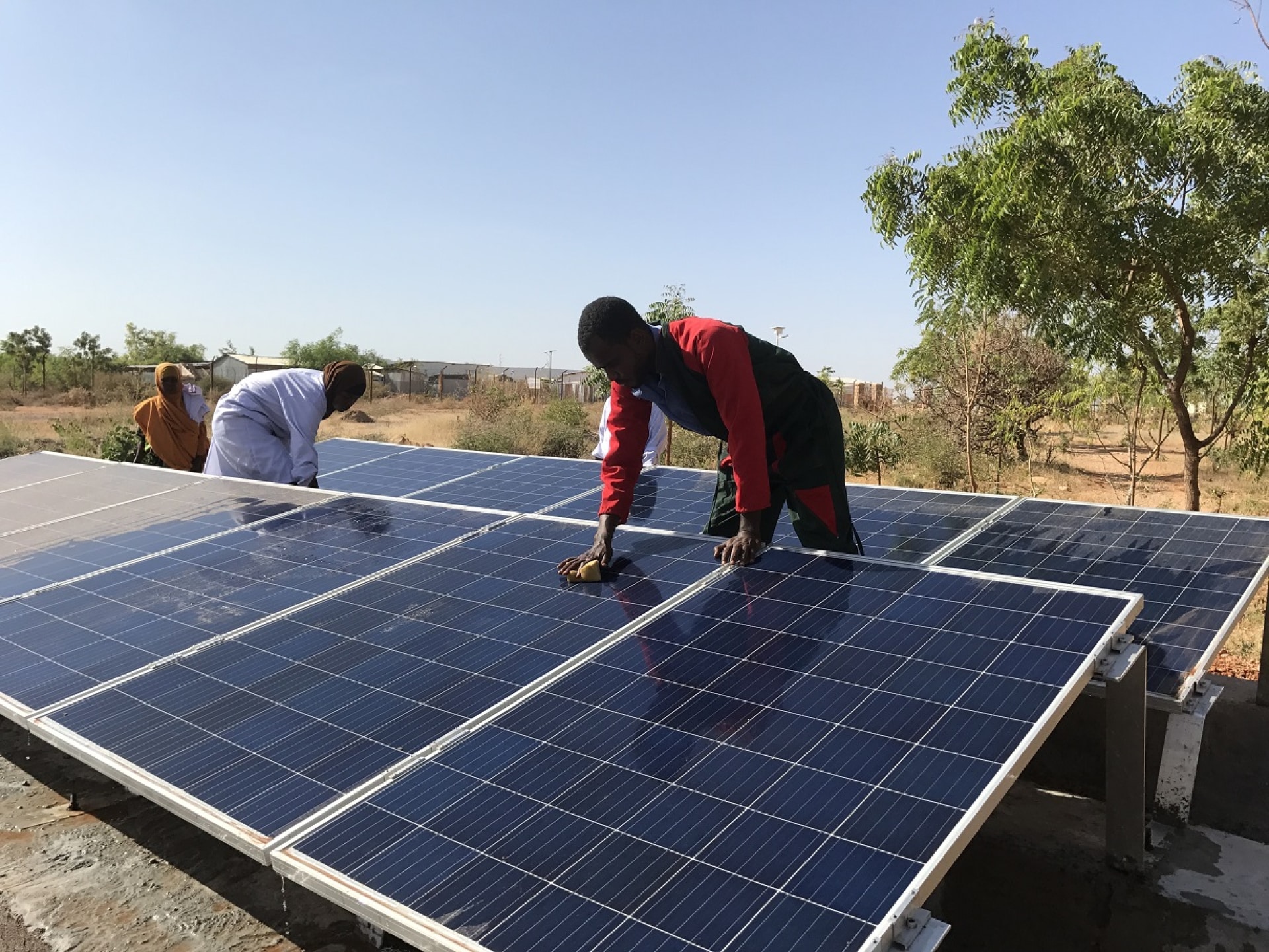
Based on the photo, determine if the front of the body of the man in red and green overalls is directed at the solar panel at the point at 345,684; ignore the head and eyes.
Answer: yes

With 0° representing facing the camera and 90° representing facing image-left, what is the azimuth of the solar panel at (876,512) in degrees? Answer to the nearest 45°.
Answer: approximately 45°
